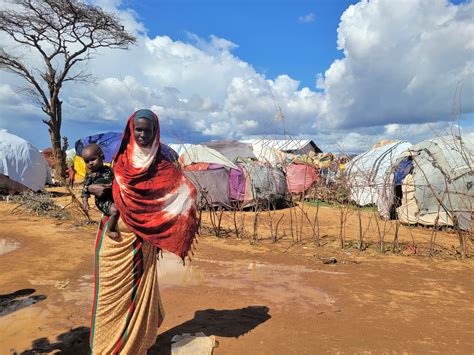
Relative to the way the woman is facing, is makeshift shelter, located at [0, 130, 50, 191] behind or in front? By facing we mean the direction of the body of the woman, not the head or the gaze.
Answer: behind

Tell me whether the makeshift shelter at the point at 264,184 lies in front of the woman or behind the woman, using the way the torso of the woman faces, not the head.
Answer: behind

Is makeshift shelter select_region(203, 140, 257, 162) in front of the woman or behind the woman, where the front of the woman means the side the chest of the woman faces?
behind

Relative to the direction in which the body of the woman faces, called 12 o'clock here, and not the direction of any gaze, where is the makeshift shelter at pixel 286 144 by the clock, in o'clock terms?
The makeshift shelter is roughly at 7 o'clock from the woman.

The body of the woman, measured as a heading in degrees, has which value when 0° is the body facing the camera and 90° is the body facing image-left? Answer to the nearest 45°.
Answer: approximately 0°

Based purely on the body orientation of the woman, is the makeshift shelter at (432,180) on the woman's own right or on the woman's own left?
on the woman's own left

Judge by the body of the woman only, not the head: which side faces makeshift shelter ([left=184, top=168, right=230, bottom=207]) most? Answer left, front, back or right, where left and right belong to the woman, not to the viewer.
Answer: back

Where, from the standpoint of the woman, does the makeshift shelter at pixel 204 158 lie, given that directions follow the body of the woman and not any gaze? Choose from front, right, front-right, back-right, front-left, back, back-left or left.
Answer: back

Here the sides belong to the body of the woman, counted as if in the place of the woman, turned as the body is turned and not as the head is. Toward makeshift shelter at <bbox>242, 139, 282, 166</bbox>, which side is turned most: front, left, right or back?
back
